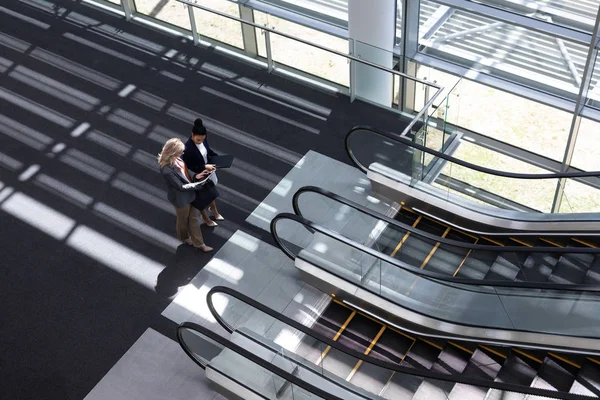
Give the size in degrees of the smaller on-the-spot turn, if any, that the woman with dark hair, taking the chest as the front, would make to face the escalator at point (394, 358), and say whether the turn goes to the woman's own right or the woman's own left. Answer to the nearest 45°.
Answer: approximately 45° to the woman's own left
